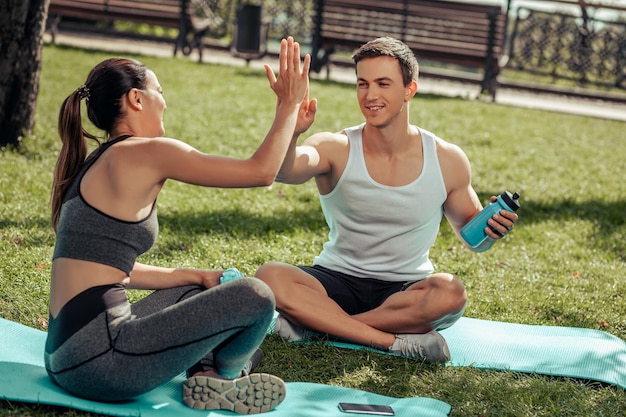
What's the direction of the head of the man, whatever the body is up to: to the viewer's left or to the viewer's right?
to the viewer's left

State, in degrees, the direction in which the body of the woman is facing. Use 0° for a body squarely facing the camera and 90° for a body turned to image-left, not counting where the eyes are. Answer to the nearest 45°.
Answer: approximately 225°

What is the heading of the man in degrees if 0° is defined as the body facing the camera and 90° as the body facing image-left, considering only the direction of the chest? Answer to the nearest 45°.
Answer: approximately 0°

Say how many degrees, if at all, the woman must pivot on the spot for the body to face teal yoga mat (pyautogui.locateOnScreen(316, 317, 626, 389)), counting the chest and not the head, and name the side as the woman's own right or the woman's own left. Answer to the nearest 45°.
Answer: approximately 45° to the woman's own right

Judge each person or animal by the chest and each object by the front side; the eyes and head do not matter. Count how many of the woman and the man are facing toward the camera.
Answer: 1

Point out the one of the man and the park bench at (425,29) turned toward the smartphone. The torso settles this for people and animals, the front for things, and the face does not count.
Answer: the man
